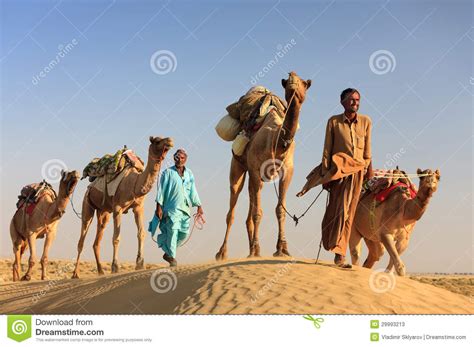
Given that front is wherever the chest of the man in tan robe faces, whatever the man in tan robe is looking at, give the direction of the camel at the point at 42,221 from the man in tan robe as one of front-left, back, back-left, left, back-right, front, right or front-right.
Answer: back-right

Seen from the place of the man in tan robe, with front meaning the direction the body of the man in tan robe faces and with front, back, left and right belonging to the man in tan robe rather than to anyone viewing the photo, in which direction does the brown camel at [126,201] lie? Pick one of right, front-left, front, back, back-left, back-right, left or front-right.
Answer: back-right

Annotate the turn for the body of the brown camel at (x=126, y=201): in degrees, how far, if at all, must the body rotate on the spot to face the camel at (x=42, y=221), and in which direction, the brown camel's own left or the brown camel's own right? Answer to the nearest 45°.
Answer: approximately 180°

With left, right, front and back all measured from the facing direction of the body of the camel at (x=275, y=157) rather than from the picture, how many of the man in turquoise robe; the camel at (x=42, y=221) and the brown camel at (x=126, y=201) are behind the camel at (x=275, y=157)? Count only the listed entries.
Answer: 3

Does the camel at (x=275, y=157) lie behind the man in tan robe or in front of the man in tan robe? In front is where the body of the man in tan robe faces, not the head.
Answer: behind

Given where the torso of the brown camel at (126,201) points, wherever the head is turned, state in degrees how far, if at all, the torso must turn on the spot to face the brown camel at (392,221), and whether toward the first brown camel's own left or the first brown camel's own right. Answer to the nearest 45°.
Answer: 0° — it already faces it

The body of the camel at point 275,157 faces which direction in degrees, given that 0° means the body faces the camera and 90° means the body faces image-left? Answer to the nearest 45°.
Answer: approximately 315°

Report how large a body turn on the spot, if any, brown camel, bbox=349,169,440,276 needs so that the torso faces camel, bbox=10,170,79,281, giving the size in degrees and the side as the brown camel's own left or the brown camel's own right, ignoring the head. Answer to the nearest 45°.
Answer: approximately 135° to the brown camel's own right

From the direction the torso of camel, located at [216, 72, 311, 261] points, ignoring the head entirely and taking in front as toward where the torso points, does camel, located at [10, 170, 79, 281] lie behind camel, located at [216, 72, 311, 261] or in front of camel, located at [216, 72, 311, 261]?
behind

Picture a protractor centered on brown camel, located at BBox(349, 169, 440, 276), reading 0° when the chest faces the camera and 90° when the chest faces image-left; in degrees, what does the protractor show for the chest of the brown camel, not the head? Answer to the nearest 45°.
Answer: approximately 315°

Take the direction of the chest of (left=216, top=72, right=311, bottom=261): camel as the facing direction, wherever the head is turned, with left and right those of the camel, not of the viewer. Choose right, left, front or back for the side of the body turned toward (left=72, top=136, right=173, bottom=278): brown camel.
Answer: back

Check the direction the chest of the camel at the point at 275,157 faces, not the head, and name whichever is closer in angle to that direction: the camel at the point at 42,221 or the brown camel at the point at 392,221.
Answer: the brown camel
